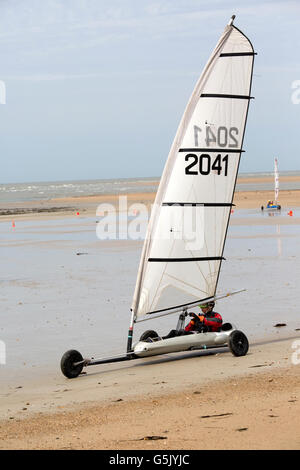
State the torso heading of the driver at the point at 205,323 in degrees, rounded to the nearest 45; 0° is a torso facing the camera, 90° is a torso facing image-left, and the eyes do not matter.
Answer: approximately 45°
